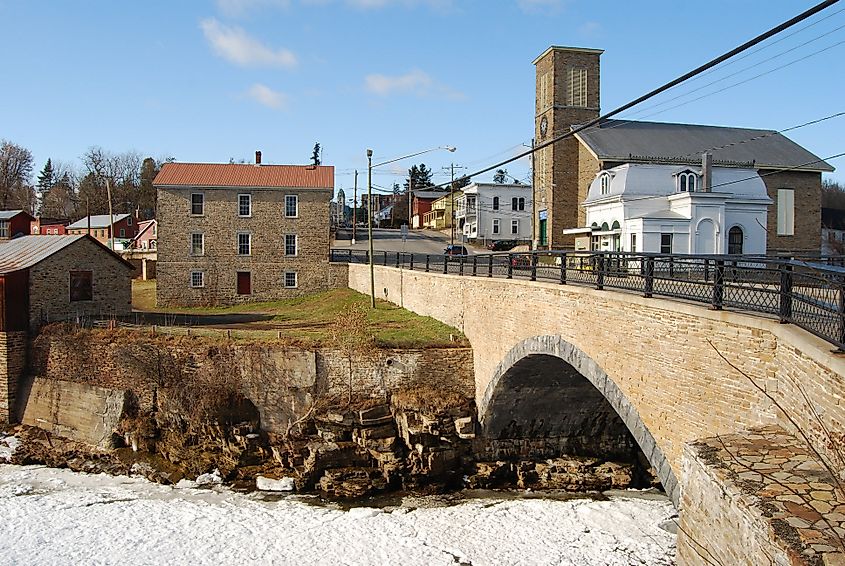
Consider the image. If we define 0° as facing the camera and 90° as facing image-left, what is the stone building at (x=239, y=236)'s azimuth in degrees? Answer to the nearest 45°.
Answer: approximately 0°

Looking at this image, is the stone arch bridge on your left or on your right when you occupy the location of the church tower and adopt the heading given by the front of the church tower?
on your left

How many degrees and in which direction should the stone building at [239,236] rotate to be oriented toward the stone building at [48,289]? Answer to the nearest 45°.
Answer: approximately 45° to its right

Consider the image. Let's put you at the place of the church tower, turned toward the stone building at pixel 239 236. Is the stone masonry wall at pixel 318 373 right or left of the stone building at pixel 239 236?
left

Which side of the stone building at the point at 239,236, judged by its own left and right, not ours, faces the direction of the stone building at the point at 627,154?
left

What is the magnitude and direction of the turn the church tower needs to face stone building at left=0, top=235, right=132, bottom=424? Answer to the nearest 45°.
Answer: approximately 45° to its left
